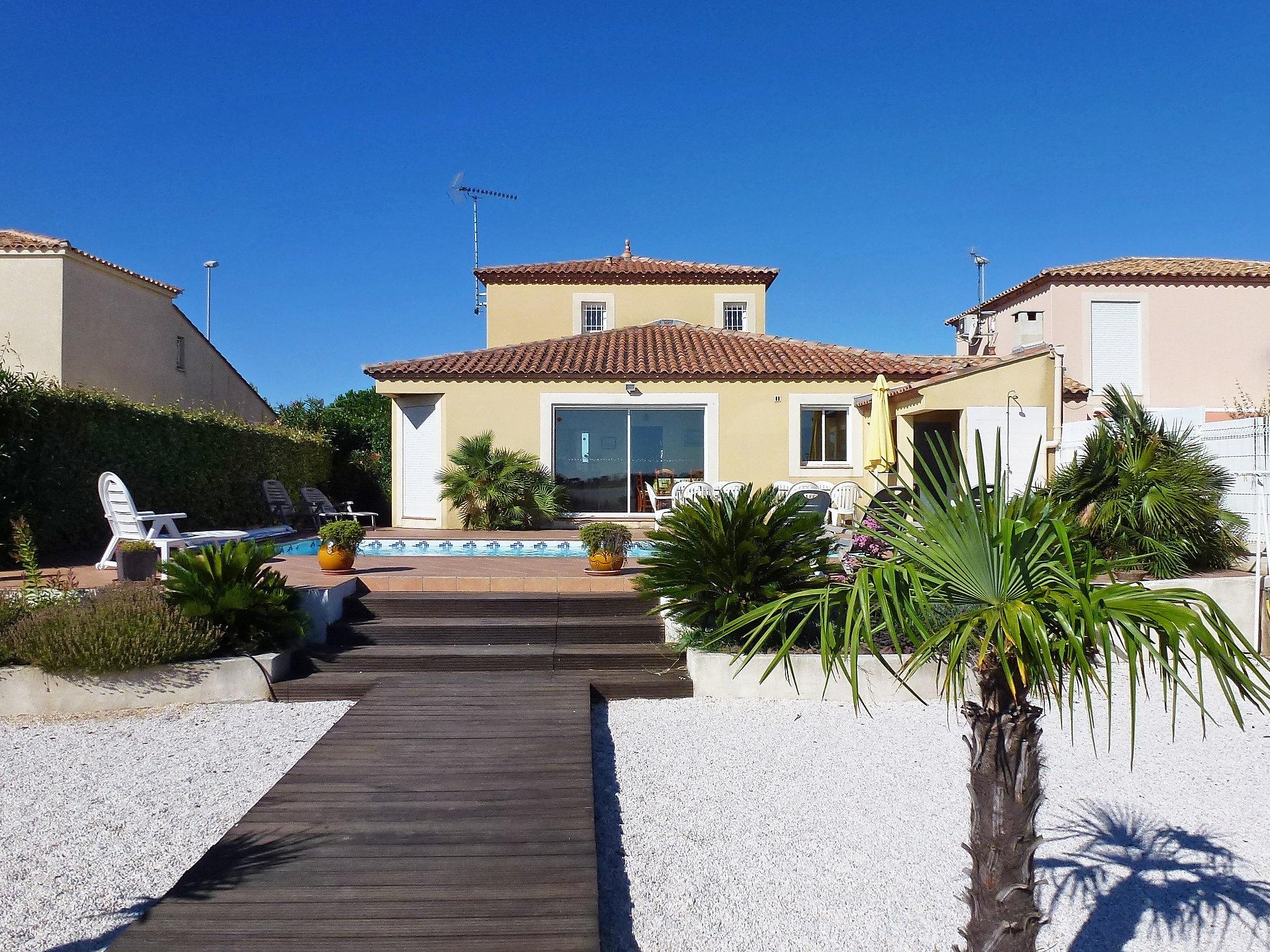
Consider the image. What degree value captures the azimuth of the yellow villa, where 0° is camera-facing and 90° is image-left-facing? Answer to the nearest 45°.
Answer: approximately 0°

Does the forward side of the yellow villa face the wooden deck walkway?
yes

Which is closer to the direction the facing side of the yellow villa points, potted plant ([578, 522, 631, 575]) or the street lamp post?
the potted plant

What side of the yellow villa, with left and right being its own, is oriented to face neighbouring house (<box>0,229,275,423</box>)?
right

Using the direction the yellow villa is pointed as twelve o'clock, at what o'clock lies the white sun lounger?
The white sun lounger is roughly at 1 o'clock from the yellow villa.

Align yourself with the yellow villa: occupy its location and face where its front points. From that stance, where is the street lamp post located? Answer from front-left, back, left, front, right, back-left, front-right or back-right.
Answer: back-right

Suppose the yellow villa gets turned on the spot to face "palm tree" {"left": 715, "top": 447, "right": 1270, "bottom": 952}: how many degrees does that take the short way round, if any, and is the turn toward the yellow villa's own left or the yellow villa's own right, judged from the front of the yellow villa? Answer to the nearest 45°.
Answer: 0° — it already faces it

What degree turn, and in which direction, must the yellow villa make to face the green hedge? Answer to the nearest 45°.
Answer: approximately 45° to its right

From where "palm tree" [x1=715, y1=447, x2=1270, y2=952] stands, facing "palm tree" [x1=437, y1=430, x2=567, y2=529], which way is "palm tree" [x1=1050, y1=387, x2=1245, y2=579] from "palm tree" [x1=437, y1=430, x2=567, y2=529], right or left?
right

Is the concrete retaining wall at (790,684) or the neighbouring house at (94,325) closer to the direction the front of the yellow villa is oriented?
the concrete retaining wall
